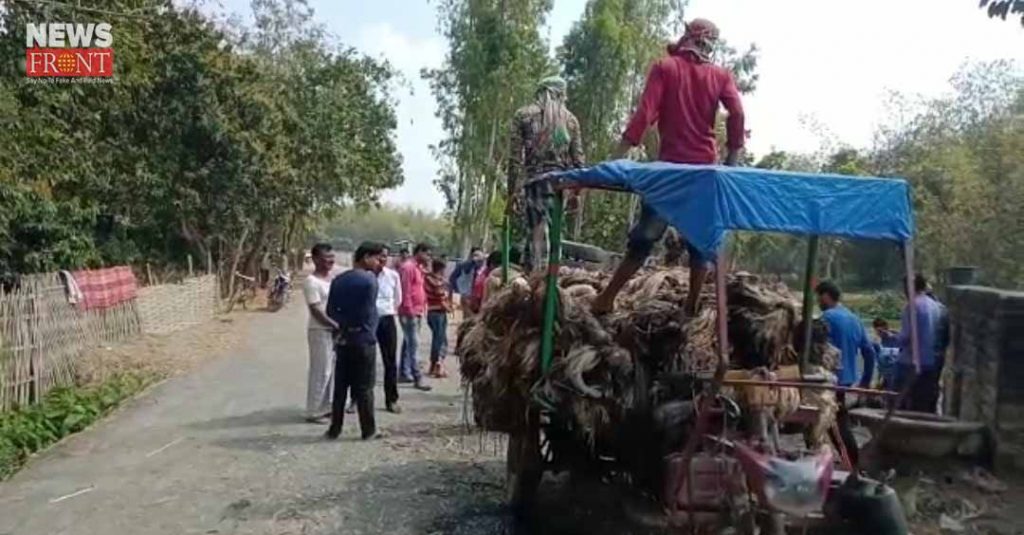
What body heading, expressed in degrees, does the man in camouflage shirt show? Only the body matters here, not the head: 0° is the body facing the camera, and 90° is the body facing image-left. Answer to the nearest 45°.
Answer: approximately 180°

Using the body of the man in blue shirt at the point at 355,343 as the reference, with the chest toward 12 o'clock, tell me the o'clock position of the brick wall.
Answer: The brick wall is roughly at 2 o'clock from the man in blue shirt.

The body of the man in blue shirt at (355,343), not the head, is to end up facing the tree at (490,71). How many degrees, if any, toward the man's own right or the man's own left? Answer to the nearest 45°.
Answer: approximately 45° to the man's own left

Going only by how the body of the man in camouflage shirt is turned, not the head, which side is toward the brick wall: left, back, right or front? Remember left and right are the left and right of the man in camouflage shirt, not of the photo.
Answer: right

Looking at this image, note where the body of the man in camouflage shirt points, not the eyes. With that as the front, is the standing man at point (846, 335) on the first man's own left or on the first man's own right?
on the first man's own right

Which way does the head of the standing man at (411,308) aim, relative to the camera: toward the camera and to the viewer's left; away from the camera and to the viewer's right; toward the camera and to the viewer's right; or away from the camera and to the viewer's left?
toward the camera and to the viewer's right

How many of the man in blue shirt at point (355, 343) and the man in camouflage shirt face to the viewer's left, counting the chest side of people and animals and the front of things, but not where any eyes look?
0

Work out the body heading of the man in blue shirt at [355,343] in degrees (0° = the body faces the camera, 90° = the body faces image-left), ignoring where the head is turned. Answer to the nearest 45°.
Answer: approximately 225°

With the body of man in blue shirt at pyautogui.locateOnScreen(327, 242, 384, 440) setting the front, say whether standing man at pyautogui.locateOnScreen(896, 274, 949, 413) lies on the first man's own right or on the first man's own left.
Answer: on the first man's own right

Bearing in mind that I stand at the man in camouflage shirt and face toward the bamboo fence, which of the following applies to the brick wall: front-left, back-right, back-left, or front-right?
back-right
